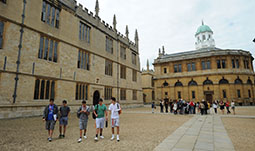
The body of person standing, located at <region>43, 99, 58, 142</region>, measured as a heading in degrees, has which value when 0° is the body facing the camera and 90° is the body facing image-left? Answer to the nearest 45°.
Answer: approximately 0°

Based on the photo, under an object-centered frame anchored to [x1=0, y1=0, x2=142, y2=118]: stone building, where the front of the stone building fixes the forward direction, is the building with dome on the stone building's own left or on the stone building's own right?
on the stone building's own left

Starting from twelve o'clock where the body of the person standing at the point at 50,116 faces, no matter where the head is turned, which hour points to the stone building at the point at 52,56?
The stone building is roughly at 6 o'clock from the person standing.
